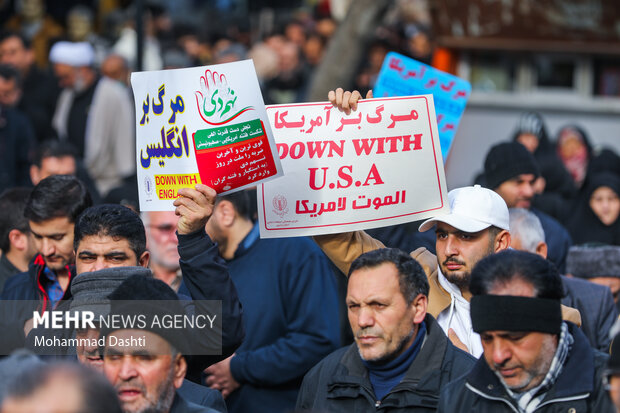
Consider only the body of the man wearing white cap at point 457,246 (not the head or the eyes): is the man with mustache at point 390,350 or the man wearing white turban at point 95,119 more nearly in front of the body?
the man with mustache

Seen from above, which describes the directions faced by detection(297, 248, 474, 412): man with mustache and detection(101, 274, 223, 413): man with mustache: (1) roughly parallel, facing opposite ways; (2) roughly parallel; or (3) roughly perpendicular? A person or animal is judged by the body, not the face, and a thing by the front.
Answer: roughly parallel

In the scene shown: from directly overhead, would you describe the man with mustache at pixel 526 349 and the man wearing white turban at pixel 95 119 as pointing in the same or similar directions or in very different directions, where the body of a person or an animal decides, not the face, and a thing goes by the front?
same or similar directions

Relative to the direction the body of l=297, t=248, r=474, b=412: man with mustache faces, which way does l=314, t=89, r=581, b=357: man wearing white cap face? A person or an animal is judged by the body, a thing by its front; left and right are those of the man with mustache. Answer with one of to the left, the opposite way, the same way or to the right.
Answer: the same way

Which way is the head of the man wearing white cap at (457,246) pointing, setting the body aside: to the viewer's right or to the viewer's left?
to the viewer's left

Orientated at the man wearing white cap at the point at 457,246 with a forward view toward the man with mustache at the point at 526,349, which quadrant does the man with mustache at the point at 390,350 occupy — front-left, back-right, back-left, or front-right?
front-right

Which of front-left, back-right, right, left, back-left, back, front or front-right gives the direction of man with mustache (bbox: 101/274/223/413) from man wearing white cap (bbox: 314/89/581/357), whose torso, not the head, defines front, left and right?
front

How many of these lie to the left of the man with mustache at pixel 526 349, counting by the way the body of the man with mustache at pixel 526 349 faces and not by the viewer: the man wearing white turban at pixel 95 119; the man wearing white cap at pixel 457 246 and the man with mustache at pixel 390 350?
0

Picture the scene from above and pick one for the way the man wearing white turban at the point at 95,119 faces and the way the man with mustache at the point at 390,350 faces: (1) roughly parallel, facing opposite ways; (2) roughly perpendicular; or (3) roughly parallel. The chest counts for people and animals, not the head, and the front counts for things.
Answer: roughly parallel

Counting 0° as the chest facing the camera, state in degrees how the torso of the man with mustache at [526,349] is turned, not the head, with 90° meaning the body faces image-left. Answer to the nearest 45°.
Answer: approximately 45°

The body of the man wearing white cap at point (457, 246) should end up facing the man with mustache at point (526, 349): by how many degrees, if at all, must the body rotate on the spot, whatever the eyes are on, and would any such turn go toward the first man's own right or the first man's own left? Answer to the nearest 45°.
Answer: approximately 45° to the first man's own left

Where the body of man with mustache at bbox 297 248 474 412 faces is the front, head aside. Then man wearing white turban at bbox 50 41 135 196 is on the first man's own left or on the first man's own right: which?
on the first man's own right

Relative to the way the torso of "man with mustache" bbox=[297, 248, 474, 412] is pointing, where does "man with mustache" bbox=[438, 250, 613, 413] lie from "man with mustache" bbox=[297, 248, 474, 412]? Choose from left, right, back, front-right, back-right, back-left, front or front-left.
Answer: left

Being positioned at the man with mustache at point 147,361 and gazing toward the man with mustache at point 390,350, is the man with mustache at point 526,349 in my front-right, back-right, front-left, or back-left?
front-right

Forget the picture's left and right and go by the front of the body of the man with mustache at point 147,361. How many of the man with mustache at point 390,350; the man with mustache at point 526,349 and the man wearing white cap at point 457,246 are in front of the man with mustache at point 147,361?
0

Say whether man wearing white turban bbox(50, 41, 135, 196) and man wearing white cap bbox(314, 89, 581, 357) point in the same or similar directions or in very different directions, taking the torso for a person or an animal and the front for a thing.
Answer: same or similar directions

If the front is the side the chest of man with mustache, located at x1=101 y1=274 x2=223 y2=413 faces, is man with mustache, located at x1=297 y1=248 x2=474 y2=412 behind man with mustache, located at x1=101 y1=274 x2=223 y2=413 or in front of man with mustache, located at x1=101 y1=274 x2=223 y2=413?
behind

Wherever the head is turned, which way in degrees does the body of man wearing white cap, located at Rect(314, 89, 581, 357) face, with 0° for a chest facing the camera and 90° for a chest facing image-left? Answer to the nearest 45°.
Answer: approximately 45°

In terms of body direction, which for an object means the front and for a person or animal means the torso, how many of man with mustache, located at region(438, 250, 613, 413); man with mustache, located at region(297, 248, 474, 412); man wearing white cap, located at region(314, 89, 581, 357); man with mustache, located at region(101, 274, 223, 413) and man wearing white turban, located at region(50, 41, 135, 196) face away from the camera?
0

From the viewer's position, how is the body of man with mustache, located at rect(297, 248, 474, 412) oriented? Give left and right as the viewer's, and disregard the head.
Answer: facing the viewer and to the left of the viewer

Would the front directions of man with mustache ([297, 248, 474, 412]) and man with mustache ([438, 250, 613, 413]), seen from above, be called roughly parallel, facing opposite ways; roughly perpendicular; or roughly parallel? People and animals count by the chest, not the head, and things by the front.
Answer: roughly parallel
